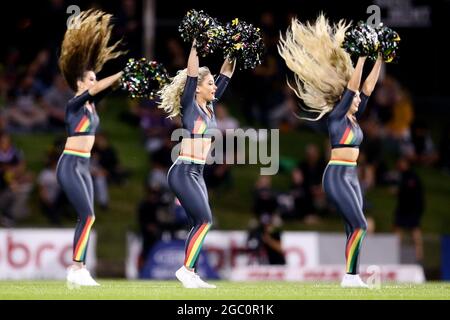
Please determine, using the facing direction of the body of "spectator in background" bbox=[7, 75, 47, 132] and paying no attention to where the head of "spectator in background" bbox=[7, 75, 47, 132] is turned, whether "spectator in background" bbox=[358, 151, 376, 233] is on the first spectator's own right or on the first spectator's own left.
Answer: on the first spectator's own left

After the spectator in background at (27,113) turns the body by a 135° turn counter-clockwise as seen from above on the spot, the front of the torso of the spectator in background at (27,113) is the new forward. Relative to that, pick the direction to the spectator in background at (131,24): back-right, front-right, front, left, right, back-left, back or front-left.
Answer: front-right

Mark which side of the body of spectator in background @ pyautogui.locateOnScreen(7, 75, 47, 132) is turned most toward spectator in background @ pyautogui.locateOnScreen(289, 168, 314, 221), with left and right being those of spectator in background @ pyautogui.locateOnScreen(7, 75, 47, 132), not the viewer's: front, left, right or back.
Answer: left

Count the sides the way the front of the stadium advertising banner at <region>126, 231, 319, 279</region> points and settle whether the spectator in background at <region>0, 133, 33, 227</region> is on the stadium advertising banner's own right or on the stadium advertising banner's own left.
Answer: on the stadium advertising banner's own right

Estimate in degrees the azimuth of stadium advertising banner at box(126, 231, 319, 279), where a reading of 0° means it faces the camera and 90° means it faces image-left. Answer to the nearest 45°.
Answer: approximately 0°

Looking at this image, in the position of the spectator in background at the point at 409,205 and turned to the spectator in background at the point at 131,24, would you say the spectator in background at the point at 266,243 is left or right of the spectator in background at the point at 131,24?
left

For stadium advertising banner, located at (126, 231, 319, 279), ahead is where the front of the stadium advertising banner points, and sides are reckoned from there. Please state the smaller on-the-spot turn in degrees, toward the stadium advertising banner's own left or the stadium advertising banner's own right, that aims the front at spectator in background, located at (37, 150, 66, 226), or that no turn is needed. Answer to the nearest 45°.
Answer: approximately 90° to the stadium advertising banner's own right
